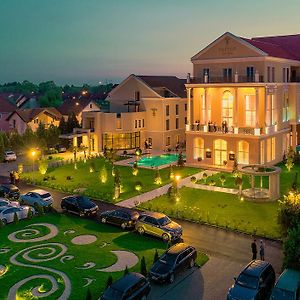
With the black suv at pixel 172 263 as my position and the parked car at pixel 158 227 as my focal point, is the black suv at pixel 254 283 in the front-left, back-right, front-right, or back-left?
back-right

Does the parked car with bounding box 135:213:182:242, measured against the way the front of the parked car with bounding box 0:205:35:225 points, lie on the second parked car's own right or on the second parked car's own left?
on the second parked car's own left

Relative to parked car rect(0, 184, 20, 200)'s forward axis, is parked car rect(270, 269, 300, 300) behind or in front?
in front

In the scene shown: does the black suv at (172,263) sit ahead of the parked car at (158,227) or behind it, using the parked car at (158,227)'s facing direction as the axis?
ahead

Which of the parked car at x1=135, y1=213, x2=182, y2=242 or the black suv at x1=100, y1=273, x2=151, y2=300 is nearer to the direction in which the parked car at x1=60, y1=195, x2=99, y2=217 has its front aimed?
the parked car
